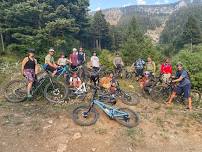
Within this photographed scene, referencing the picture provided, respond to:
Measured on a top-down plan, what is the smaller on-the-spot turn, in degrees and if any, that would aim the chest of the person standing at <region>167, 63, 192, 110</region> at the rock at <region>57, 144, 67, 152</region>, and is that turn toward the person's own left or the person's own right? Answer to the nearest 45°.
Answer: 0° — they already face it

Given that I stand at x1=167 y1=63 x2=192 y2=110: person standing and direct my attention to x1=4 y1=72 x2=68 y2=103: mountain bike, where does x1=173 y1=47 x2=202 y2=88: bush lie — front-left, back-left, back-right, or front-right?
back-right

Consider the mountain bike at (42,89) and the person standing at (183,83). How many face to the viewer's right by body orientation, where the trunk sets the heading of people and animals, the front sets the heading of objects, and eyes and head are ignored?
1

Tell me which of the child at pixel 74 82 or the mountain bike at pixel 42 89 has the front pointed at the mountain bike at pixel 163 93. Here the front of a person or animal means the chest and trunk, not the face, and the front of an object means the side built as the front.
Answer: the mountain bike at pixel 42 89

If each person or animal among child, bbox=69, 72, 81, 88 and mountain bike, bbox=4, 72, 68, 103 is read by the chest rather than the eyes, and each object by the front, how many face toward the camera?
1

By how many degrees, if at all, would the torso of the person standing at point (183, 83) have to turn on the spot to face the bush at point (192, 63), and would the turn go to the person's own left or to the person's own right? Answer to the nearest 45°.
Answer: approximately 135° to the person's own right

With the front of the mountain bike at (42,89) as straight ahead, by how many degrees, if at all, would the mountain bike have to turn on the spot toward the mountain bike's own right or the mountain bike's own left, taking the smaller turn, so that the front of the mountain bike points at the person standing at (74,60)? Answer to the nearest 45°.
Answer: approximately 45° to the mountain bike's own left

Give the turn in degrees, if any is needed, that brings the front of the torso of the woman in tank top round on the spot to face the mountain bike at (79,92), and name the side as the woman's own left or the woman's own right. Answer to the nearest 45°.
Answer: approximately 45° to the woman's own left

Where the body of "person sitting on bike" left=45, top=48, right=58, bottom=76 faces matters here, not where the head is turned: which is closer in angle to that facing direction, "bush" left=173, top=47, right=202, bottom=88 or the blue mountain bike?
the blue mountain bike
